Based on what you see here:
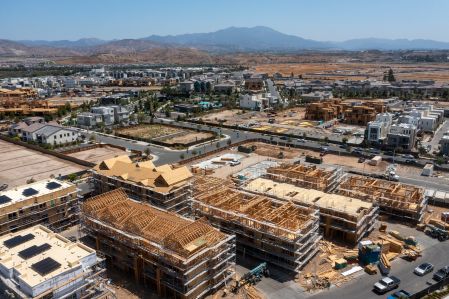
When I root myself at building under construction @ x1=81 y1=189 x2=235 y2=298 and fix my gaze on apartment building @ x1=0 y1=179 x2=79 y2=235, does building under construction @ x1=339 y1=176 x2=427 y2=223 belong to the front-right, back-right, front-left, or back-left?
back-right

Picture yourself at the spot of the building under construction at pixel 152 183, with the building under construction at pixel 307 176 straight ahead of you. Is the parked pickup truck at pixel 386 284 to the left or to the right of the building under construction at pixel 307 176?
right

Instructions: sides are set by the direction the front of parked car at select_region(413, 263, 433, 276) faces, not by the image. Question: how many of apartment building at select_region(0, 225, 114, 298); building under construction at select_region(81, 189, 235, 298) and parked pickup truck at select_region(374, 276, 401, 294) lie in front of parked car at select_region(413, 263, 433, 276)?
3

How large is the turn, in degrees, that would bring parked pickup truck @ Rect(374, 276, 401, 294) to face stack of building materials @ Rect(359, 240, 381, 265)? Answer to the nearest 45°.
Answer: approximately 90° to its right

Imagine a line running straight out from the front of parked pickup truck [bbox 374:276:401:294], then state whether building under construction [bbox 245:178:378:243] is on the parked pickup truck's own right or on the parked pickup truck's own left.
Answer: on the parked pickup truck's own right

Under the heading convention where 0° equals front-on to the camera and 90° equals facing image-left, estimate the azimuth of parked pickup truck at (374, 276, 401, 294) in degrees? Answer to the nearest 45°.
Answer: approximately 45°
